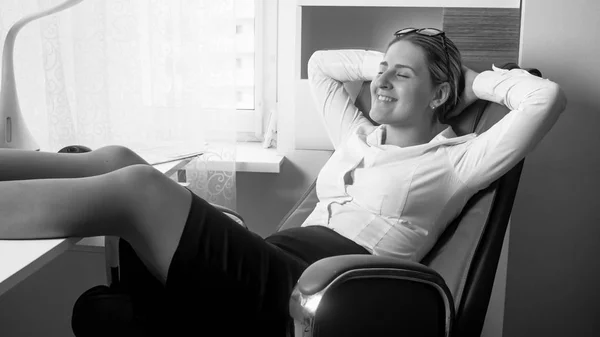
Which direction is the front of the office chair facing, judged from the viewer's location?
facing the viewer and to the left of the viewer

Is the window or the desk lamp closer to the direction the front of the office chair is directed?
the desk lamp

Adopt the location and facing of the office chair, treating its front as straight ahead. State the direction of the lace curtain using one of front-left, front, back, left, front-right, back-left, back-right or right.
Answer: right

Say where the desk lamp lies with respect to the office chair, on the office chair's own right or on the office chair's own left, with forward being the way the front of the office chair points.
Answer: on the office chair's own right

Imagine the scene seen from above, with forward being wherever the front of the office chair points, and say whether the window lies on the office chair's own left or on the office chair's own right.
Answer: on the office chair's own right
